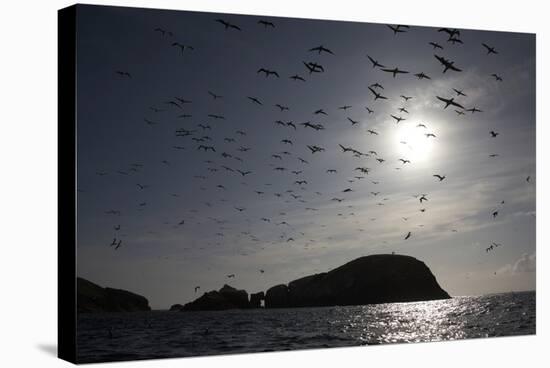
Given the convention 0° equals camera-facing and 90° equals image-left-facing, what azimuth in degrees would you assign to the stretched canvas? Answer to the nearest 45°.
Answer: approximately 315°
